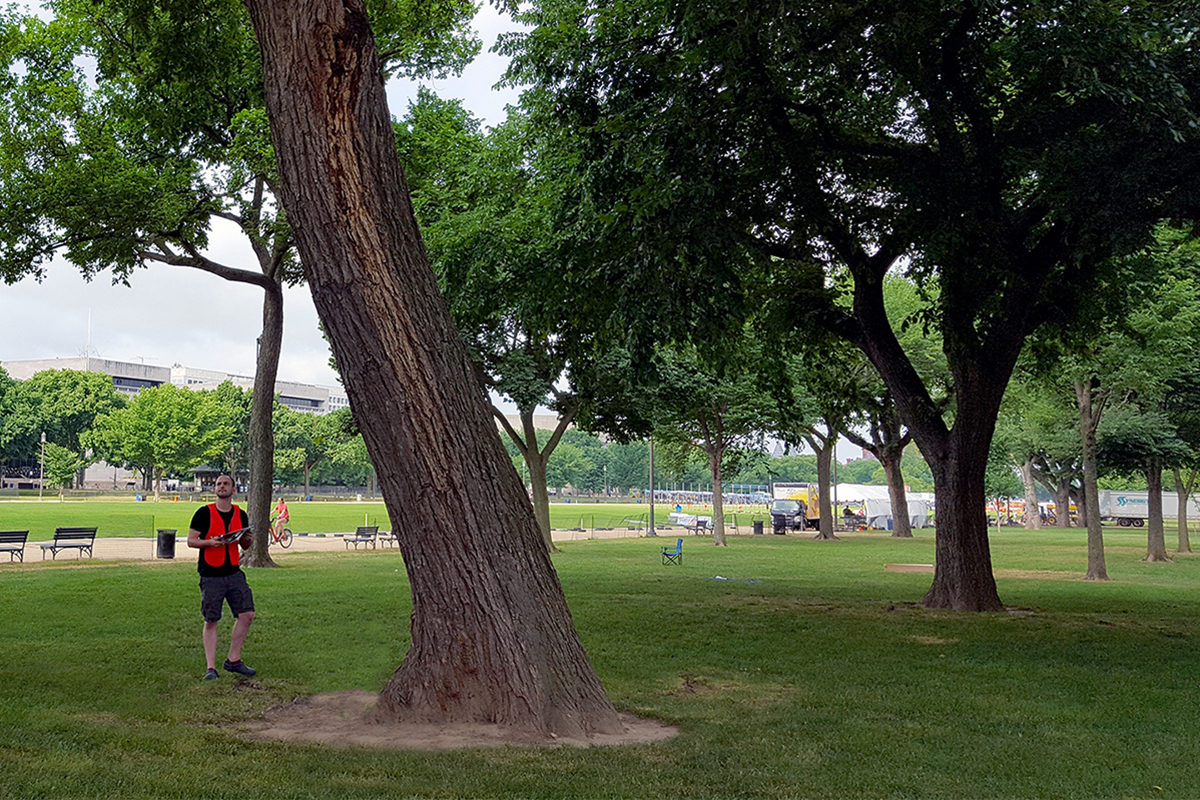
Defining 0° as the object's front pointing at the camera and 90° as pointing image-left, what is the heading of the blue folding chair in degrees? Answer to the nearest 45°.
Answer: approximately 90°

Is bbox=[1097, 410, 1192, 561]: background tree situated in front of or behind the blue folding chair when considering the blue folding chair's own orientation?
behind

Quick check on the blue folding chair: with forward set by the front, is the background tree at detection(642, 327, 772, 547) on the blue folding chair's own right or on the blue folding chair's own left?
on the blue folding chair's own right
